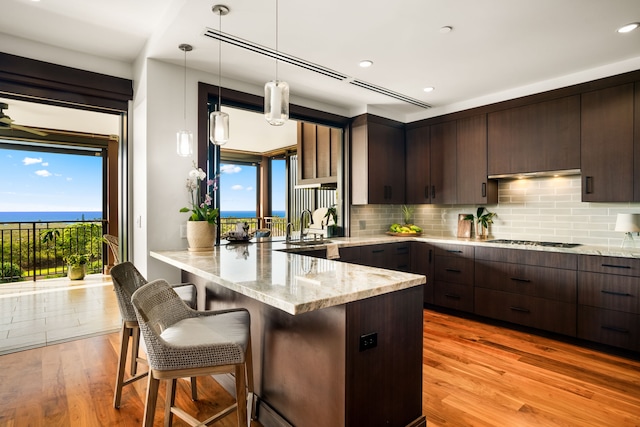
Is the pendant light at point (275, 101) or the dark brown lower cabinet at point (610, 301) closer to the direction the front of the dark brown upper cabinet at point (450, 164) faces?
the pendant light

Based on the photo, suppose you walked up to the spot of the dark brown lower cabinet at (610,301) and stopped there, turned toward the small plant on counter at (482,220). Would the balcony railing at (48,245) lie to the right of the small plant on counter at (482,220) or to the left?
left

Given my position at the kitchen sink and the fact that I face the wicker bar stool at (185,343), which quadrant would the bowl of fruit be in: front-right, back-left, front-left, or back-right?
back-left

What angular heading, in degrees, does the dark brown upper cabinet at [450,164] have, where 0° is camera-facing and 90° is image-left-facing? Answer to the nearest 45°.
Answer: approximately 45°

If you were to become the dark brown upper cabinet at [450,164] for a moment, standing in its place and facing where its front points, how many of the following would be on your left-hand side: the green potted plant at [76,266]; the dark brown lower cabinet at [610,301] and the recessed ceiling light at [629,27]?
2
